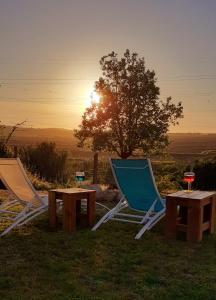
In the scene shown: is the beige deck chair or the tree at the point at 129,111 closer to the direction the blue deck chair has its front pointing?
the tree

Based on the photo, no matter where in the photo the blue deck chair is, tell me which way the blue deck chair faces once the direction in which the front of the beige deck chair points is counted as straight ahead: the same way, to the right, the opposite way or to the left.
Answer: the same way

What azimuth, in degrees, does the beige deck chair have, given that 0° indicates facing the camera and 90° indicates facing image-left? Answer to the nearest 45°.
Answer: approximately 225°

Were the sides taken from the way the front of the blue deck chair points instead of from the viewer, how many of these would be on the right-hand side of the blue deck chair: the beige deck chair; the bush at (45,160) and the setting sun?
0

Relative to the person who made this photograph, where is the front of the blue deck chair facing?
facing away from the viewer and to the right of the viewer

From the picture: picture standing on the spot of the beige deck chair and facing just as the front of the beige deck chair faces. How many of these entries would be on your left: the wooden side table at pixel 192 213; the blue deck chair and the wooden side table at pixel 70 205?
0

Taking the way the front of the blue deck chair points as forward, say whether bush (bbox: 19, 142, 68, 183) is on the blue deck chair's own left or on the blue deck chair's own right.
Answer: on the blue deck chair's own left

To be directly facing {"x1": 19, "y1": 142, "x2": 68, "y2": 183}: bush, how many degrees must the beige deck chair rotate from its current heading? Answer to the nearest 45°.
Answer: approximately 45° to its left
